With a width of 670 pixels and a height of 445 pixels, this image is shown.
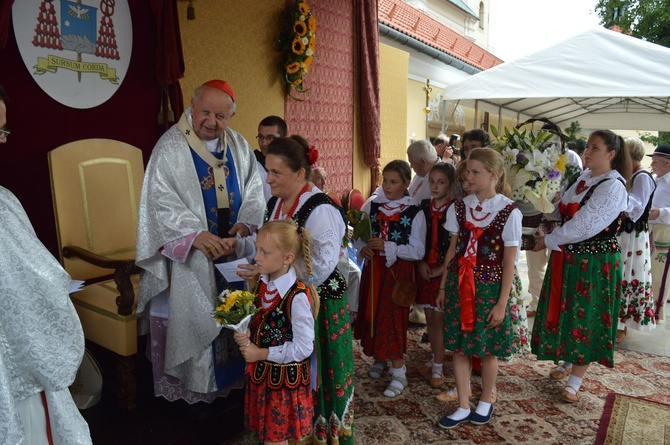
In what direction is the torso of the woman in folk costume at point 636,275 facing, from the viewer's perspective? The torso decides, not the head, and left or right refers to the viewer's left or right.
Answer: facing to the left of the viewer

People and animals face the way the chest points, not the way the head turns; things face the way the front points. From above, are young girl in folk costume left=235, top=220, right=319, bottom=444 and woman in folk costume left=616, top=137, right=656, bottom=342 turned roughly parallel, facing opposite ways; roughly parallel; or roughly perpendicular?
roughly perpendicular

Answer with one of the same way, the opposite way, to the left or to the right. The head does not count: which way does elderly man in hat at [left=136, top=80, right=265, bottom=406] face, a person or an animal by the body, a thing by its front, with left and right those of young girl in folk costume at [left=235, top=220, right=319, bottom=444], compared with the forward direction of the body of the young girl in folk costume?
to the left

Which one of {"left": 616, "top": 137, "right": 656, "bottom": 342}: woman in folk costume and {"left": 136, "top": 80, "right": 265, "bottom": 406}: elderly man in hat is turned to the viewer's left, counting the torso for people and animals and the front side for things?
the woman in folk costume

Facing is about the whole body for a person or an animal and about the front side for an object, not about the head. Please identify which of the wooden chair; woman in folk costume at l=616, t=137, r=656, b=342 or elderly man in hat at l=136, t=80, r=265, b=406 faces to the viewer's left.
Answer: the woman in folk costume

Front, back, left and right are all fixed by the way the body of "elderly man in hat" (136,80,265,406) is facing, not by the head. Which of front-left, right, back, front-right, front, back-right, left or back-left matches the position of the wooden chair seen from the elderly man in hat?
back

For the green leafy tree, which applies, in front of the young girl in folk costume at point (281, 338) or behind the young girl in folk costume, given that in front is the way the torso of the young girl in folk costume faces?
behind

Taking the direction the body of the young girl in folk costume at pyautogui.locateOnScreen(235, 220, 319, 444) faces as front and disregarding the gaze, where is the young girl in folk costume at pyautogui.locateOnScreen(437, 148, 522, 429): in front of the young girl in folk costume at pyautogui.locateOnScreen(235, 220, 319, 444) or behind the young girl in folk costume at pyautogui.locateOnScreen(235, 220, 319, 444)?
behind

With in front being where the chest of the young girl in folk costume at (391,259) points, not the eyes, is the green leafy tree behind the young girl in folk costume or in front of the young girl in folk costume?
behind

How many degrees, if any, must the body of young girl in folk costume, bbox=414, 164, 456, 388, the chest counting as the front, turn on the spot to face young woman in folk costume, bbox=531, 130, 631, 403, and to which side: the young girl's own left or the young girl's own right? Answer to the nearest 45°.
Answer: approximately 135° to the young girl's own left

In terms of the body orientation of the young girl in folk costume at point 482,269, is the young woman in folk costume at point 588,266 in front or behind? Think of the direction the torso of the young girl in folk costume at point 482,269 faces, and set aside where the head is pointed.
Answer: behind

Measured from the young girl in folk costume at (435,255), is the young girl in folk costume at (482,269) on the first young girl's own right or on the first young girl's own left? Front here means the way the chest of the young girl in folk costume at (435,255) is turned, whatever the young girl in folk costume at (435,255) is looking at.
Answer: on the first young girl's own left

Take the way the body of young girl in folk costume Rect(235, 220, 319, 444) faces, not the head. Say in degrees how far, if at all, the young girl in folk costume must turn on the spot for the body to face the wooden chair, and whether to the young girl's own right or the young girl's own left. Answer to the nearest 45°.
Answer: approximately 90° to the young girl's own right

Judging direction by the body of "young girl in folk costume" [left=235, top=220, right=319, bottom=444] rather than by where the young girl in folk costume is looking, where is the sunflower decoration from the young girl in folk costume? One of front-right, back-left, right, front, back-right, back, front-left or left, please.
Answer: back-right

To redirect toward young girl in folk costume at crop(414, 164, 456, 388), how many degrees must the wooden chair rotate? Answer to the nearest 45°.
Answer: approximately 45° to its left
